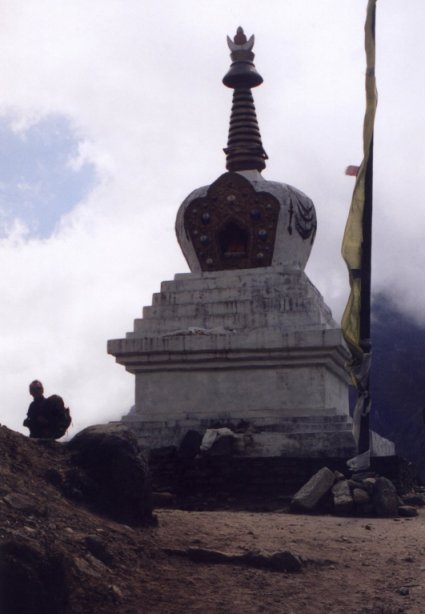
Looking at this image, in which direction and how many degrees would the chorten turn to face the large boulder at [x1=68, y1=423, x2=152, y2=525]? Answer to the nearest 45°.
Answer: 0° — it already faces it

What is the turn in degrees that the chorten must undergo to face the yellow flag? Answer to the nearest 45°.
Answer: approximately 45° to its left

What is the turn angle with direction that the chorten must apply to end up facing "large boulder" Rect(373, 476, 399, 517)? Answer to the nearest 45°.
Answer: approximately 45° to its left

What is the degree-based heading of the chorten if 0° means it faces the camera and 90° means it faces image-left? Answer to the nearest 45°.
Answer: approximately 0°
